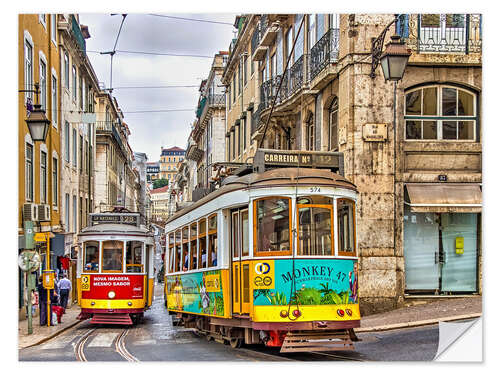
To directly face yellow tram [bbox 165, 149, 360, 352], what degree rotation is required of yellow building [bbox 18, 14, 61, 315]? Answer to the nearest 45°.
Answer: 0° — it already faces it

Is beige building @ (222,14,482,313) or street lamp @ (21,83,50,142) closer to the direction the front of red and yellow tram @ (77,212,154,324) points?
the street lamp

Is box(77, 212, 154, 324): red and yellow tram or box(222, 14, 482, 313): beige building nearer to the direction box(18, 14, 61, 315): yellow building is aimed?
the beige building

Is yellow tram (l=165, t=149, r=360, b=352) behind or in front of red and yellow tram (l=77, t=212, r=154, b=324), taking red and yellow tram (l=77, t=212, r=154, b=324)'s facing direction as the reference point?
in front
